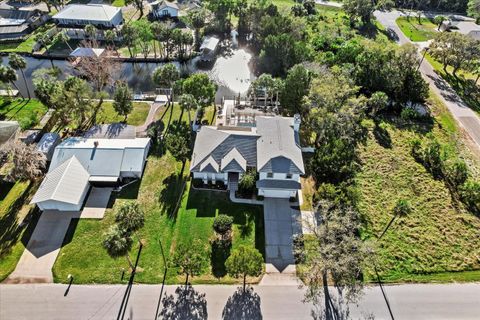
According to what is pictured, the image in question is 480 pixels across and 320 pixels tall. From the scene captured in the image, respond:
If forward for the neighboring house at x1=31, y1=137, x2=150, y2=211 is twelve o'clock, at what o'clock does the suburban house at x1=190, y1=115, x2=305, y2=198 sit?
The suburban house is roughly at 10 o'clock from the neighboring house.

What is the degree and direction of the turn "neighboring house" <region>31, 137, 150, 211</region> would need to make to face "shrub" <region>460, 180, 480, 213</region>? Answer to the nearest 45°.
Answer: approximately 45° to its left

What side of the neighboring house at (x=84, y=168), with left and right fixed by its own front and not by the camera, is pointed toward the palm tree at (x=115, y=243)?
front

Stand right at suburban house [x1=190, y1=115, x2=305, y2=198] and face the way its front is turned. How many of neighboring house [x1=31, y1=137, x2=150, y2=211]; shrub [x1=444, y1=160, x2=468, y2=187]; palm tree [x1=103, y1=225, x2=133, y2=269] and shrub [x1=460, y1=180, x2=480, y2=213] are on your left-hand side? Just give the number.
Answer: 2

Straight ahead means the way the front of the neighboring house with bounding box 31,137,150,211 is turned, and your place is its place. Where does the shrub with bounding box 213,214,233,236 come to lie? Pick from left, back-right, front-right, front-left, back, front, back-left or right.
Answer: front-left

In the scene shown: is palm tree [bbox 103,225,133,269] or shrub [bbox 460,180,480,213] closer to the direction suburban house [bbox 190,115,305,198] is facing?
the palm tree

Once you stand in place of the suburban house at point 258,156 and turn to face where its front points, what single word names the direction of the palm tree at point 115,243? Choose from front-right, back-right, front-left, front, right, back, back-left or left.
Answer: front-right

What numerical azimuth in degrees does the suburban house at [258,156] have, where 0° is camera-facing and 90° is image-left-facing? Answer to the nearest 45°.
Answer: approximately 0°

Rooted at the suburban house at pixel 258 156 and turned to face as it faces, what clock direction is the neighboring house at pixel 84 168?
The neighboring house is roughly at 3 o'clock from the suburban house.

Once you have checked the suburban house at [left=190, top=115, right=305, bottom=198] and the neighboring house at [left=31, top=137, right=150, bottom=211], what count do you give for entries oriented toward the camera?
2

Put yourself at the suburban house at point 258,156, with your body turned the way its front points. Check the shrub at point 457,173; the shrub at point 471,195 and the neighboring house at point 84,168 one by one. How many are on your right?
1
